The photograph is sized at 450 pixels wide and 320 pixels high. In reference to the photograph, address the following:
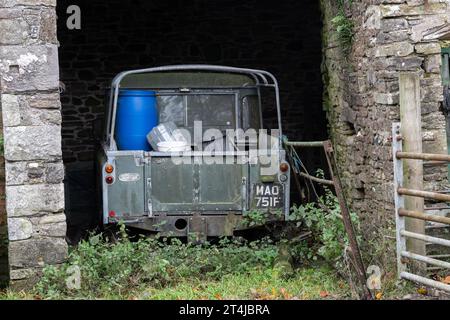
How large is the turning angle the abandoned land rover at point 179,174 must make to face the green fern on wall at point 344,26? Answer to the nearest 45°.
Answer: approximately 90° to its right

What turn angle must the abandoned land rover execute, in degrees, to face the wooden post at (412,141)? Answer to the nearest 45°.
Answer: approximately 135° to its right

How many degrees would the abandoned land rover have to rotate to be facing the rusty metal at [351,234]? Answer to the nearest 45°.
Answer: approximately 135° to its right

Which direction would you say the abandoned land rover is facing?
away from the camera

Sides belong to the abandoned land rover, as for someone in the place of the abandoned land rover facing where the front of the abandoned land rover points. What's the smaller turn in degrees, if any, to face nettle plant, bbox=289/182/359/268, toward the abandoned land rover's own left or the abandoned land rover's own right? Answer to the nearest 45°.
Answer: approximately 135° to the abandoned land rover's own right
